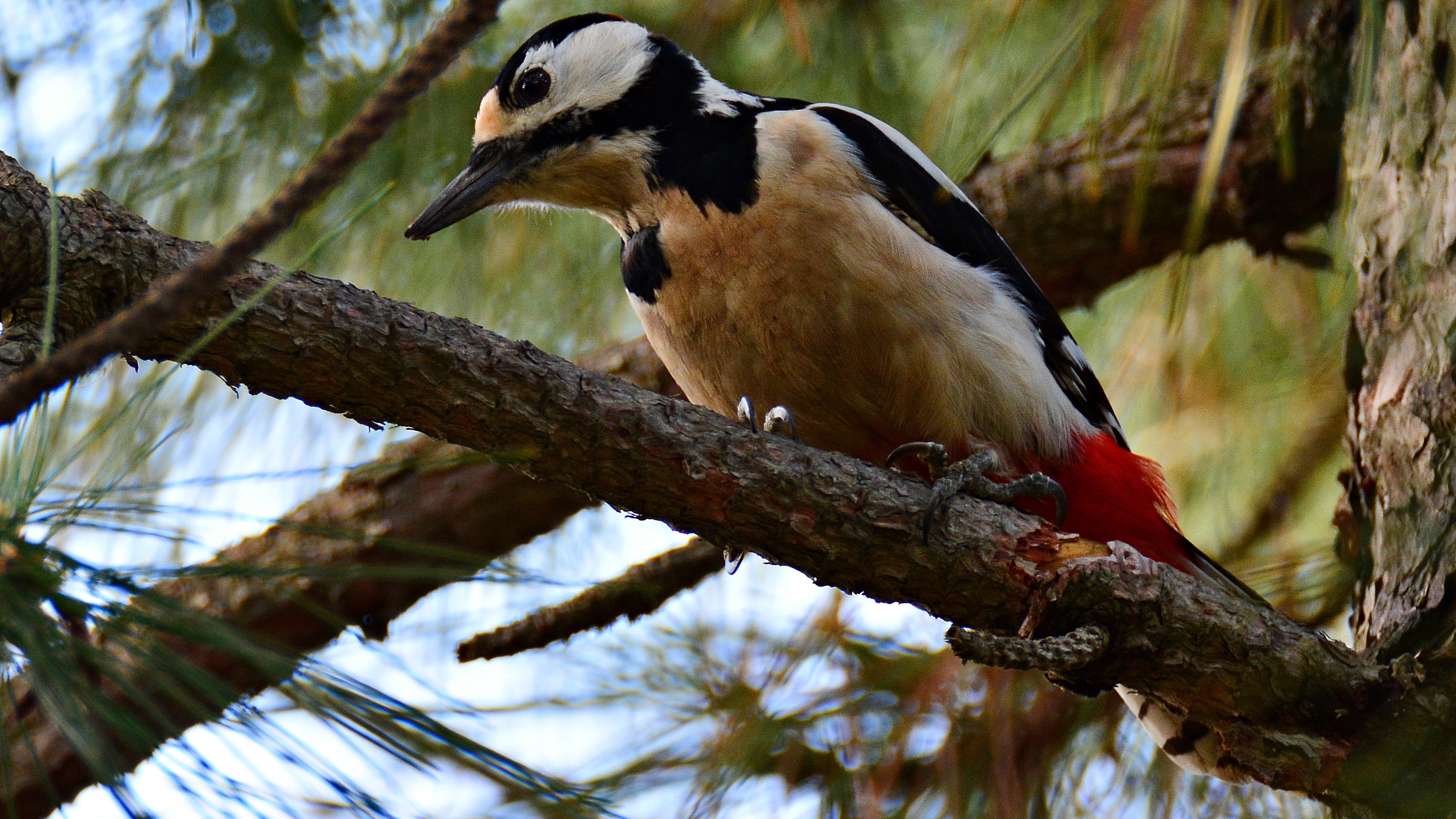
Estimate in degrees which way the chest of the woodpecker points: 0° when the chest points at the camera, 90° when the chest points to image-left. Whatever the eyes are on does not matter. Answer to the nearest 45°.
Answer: approximately 90°

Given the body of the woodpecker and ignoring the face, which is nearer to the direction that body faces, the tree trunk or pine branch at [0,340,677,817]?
the pine branch

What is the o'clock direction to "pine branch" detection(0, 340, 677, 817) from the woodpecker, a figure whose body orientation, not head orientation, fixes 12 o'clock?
The pine branch is roughly at 1 o'clock from the woodpecker.

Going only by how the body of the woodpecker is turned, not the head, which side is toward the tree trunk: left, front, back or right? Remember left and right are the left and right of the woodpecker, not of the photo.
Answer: back

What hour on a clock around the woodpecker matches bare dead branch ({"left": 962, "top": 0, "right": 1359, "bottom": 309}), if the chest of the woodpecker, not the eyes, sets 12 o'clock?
The bare dead branch is roughly at 5 o'clock from the woodpecker.
